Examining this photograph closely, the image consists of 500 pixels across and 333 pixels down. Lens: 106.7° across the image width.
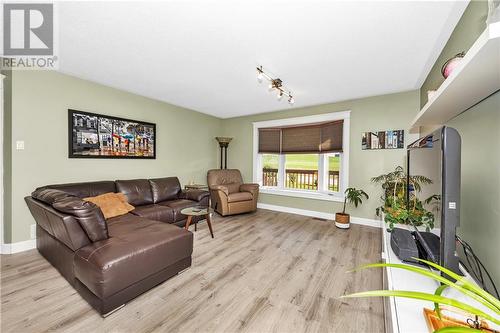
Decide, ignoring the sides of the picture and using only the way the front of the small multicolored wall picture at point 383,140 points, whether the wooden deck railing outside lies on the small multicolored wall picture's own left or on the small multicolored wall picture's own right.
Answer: on the small multicolored wall picture's own right

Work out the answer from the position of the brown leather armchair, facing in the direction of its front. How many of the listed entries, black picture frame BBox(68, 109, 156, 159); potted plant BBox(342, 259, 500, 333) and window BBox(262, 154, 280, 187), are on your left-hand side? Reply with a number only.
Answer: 1

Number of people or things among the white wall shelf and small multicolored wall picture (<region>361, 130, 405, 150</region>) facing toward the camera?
1

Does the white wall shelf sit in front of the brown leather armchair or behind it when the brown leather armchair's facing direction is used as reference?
in front

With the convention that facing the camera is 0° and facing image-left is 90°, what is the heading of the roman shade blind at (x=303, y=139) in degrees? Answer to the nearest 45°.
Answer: approximately 45°

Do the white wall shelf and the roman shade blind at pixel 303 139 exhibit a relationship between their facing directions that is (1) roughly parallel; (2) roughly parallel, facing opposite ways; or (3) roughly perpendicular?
roughly perpendicular

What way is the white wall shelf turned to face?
to the viewer's left

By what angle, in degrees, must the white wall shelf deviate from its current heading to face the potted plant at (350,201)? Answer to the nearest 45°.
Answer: approximately 45° to its right

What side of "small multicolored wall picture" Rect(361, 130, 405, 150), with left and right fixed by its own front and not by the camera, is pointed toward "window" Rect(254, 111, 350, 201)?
right

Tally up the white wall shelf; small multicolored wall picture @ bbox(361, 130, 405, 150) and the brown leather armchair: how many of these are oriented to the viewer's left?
1

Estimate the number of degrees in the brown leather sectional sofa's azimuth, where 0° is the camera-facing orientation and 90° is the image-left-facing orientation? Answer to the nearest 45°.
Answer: approximately 315°

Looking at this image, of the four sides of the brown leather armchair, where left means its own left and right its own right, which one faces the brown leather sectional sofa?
right

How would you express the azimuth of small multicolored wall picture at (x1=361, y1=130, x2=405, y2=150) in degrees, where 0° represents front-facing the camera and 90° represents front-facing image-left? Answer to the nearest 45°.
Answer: approximately 0°
